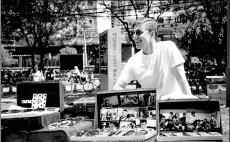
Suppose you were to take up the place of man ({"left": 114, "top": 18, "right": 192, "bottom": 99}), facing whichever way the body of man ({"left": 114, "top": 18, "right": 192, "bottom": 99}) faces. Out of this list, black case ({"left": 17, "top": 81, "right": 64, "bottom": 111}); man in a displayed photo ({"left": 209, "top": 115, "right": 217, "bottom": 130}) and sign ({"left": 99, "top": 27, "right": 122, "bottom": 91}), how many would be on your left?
1

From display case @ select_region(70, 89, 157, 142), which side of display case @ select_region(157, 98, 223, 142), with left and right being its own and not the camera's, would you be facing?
right

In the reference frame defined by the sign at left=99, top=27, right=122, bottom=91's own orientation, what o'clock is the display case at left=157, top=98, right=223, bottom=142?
The display case is roughly at 12 o'clock from the sign.

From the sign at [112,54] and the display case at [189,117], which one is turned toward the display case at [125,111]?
the sign

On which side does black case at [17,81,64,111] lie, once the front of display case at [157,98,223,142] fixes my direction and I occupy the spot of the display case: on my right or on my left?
on my right

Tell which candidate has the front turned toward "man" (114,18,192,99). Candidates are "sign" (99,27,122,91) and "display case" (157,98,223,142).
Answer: the sign

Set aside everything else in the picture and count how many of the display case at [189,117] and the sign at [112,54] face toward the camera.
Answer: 2

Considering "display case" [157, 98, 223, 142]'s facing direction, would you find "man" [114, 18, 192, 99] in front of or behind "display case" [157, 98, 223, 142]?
behind

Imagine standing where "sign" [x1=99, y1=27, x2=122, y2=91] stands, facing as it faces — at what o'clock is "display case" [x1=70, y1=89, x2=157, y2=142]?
The display case is roughly at 12 o'clock from the sign.

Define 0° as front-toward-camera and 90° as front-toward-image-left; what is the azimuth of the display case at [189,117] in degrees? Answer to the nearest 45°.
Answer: approximately 0°
